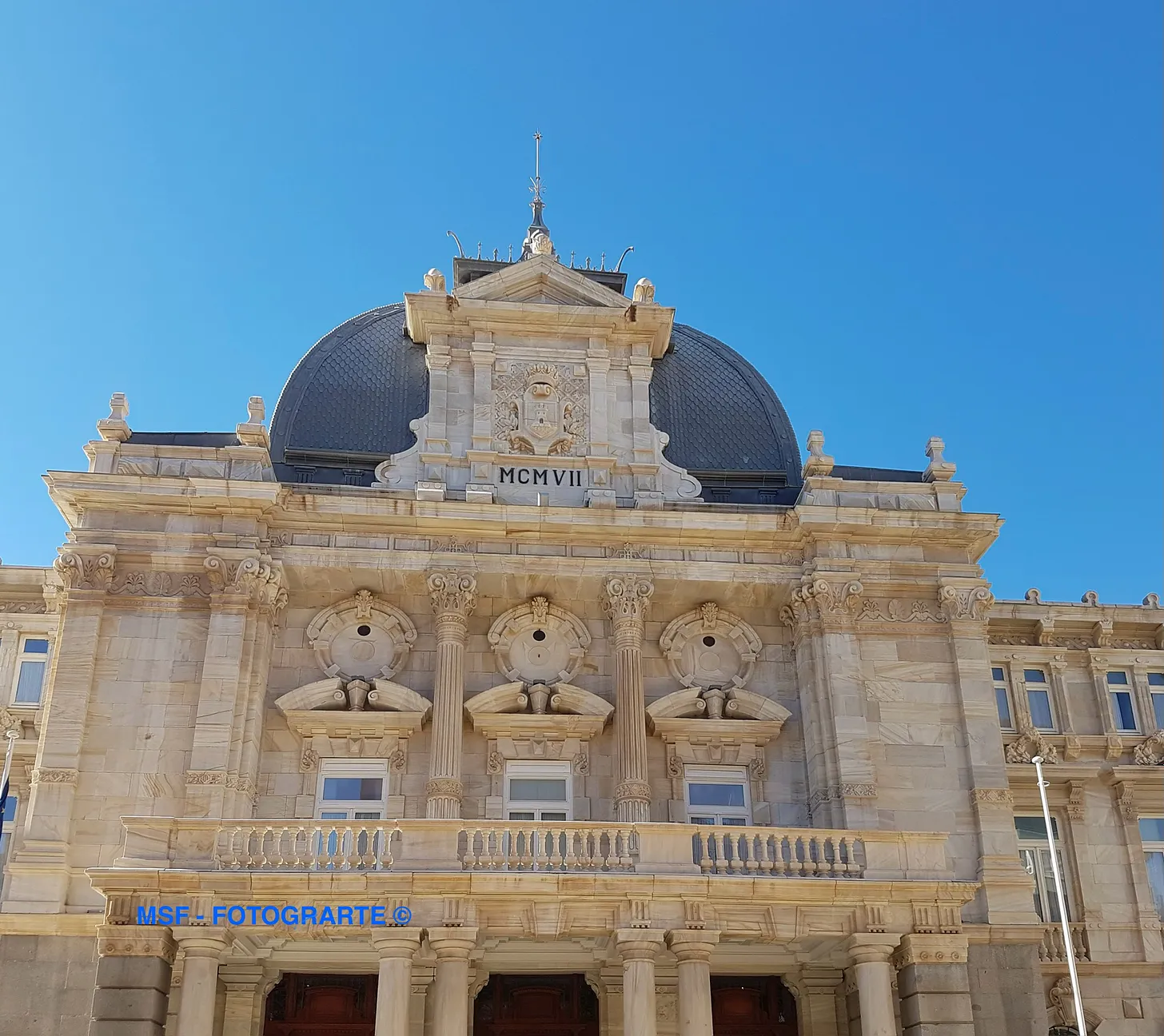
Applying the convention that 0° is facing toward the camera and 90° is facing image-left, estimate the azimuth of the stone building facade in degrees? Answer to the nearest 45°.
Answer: approximately 0°
